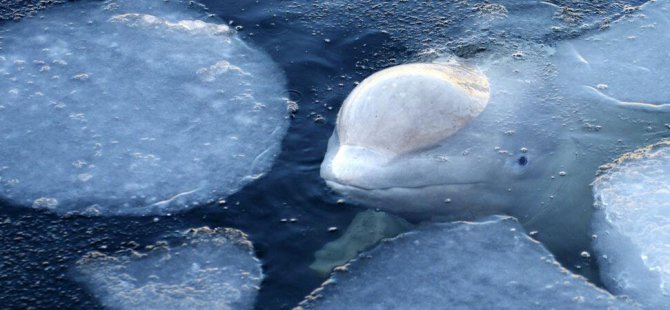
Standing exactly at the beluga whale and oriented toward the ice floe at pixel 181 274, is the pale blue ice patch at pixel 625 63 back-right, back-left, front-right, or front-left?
back-right

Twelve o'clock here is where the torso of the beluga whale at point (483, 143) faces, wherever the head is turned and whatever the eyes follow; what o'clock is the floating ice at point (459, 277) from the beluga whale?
The floating ice is roughly at 9 o'clock from the beluga whale.

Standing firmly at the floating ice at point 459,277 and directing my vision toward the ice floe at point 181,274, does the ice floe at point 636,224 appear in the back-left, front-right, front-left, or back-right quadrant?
back-right

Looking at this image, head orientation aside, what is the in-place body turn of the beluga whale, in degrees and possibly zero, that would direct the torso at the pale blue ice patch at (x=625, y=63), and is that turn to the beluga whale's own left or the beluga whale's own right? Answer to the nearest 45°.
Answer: approximately 135° to the beluga whale's own right

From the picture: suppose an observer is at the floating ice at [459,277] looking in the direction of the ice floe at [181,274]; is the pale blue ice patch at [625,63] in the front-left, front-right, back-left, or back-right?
back-right

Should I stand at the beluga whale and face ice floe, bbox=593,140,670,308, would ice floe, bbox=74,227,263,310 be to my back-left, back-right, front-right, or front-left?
back-right

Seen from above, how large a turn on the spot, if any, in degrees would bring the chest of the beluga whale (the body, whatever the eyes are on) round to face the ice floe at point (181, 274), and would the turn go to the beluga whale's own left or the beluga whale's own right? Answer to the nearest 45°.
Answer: approximately 45° to the beluga whale's own left

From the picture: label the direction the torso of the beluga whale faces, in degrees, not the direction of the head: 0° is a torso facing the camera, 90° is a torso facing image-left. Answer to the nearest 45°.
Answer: approximately 90°
